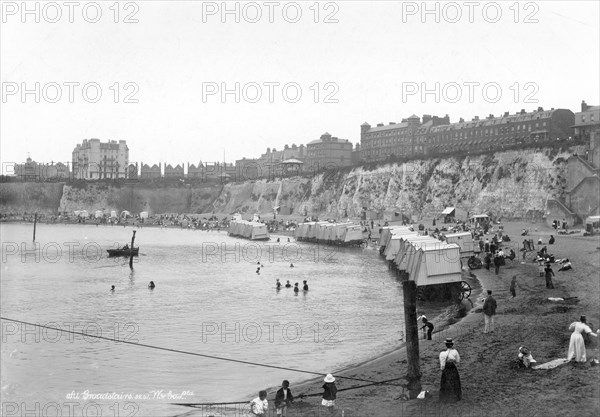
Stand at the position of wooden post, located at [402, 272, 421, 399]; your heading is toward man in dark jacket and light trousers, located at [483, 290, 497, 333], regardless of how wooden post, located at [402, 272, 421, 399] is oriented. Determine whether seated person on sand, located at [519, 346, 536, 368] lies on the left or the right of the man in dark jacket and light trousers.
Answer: right

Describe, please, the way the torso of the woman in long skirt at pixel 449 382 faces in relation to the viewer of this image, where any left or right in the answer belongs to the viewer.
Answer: facing away from the viewer

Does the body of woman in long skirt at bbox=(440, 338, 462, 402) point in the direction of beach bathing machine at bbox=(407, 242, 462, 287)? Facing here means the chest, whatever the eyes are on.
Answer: yes

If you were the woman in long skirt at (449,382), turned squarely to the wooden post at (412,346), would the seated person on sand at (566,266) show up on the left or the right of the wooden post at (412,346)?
right

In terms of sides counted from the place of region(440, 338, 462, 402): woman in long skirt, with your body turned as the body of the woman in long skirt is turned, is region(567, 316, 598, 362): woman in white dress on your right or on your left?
on your right
